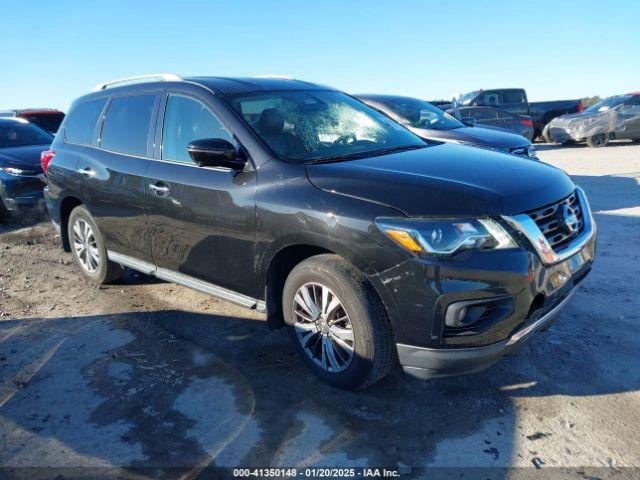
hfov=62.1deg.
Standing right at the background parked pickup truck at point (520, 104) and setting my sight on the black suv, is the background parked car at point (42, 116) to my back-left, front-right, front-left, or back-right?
front-right

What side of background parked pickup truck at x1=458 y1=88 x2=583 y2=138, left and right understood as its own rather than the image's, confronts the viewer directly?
left

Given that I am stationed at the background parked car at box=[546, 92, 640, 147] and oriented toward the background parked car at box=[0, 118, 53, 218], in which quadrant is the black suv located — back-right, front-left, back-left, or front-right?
front-left

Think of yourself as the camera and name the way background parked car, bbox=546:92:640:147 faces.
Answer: facing the viewer and to the left of the viewer

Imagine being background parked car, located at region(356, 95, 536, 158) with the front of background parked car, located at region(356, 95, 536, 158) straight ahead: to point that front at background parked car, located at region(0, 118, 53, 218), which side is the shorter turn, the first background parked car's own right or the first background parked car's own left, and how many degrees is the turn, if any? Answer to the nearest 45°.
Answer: approximately 135° to the first background parked car's own right

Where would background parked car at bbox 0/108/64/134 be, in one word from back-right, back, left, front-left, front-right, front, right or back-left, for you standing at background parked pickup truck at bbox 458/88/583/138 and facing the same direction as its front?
front-left

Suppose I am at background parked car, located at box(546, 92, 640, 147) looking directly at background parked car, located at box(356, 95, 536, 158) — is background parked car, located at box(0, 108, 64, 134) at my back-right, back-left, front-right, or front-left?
front-right

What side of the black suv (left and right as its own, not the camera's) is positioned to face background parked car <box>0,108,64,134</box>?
back

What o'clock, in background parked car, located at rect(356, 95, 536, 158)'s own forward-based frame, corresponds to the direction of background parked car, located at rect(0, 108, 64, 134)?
background parked car, located at rect(0, 108, 64, 134) is roughly at 5 o'clock from background parked car, located at rect(356, 95, 536, 158).

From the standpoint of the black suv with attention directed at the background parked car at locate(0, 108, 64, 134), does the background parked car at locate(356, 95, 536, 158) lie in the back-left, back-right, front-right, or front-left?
front-right

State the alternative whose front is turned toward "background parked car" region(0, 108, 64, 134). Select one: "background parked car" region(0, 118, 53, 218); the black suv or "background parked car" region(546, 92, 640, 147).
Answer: "background parked car" region(546, 92, 640, 147)

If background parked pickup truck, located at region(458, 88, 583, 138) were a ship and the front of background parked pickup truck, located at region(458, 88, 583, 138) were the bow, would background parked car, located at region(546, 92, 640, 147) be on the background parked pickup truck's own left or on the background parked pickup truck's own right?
on the background parked pickup truck's own left

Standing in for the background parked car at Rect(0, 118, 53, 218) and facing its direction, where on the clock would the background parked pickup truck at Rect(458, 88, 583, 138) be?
the background parked pickup truck at Rect(458, 88, 583, 138) is roughly at 10 o'clock from the background parked car at Rect(0, 118, 53, 218).

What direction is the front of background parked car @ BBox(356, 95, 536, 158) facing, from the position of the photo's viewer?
facing the viewer and to the right of the viewer
